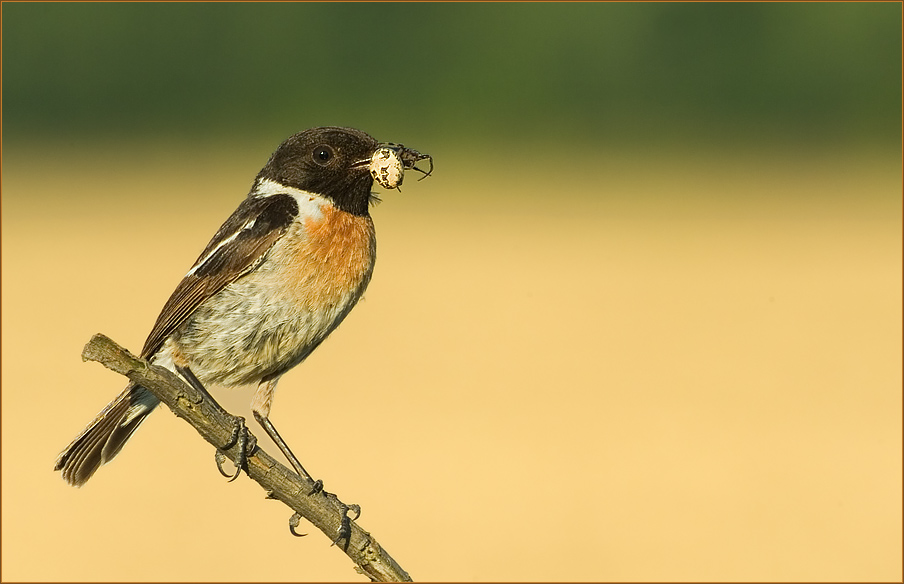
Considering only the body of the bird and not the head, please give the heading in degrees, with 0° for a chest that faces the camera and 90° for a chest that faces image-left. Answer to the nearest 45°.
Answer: approximately 270°
